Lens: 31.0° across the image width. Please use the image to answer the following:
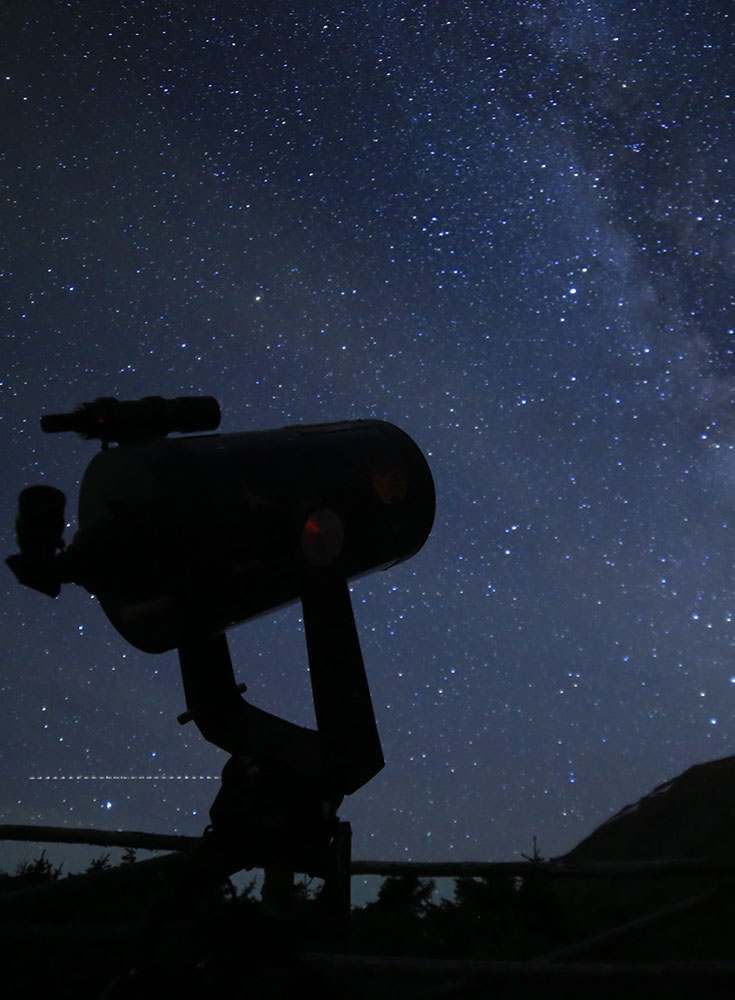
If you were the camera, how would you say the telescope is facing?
facing away from the viewer and to the right of the viewer
